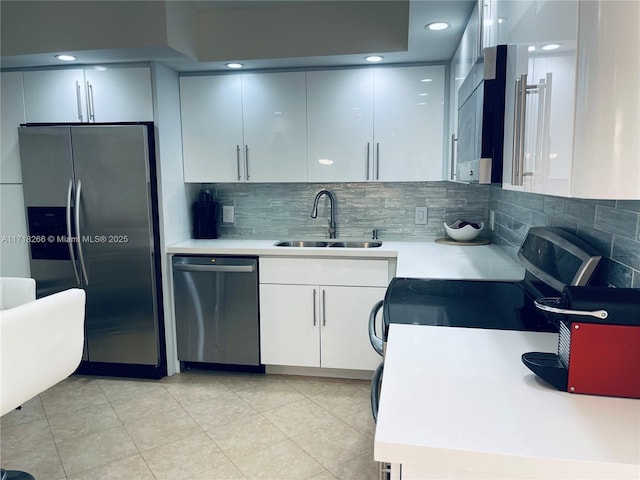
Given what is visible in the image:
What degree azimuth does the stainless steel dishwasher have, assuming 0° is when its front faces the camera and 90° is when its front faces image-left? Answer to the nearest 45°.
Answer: approximately 0°

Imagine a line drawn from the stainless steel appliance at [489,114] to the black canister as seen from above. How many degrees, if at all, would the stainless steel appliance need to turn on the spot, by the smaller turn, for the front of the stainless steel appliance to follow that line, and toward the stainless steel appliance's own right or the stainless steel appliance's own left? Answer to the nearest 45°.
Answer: approximately 45° to the stainless steel appliance's own right

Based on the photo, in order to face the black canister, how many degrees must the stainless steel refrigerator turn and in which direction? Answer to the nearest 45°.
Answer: approximately 90° to its left

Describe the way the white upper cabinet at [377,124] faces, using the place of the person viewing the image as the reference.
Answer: facing the viewer

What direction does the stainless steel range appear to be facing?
to the viewer's left

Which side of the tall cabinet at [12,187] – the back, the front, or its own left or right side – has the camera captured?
front

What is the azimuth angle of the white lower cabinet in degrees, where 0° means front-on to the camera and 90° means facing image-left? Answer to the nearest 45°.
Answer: approximately 0°

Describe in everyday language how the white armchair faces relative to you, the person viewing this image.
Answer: facing away from the viewer and to the right of the viewer

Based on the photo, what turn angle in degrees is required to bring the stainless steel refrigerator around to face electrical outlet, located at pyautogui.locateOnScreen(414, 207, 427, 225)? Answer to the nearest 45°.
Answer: approximately 90° to its left

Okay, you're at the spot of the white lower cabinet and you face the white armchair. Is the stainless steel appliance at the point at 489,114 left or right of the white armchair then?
left

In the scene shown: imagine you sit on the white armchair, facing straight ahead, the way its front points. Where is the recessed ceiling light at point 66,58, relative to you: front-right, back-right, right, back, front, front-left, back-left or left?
front-left

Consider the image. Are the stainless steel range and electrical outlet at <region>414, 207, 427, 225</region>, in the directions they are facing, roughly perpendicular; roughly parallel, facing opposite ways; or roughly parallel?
roughly perpendicular

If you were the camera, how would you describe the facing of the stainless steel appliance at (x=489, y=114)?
facing to the left of the viewer
